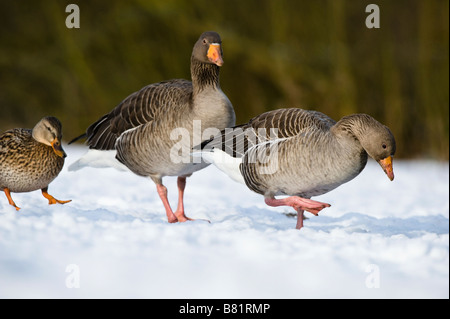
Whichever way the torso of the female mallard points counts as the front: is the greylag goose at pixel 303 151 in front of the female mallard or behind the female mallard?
in front

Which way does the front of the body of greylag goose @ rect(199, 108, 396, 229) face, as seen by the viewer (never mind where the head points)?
to the viewer's right

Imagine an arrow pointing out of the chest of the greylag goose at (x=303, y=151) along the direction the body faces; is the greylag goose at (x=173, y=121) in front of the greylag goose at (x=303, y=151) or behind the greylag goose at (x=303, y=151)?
behind

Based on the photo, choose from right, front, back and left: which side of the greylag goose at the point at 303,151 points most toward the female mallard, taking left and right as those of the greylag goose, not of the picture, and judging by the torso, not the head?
back

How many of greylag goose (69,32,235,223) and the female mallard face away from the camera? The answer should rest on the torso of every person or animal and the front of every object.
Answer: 0

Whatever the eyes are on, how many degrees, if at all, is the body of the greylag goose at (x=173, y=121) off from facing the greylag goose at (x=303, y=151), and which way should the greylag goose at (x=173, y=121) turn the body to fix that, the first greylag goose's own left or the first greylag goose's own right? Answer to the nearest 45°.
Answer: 0° — it already faces it

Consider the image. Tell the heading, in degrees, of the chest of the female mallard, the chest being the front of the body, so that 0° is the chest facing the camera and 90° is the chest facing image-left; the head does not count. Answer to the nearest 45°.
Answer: approximately 315°
